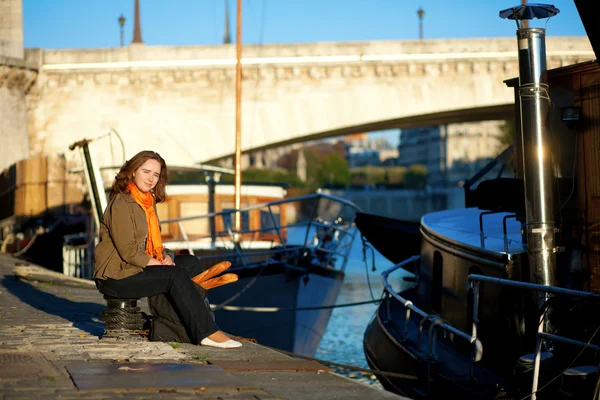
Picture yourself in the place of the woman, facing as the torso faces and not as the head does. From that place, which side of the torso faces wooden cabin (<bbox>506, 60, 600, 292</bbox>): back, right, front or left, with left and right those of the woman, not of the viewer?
front

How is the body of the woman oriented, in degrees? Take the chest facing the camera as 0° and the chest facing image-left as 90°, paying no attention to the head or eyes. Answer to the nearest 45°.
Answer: approximately 270°
